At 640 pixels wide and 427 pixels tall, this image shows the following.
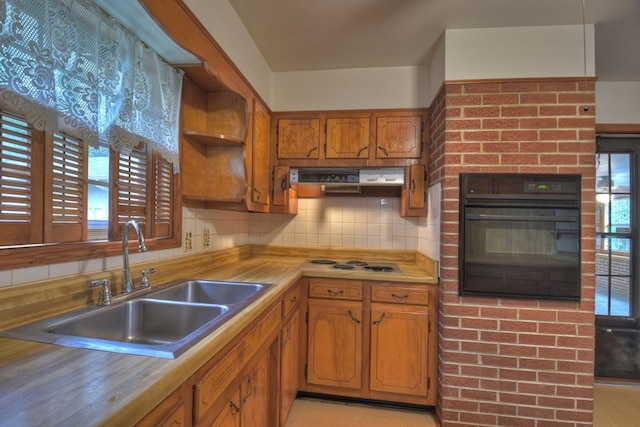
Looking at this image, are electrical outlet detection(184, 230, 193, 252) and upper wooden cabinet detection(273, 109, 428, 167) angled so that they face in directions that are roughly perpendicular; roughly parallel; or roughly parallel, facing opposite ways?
roughly perpendicular

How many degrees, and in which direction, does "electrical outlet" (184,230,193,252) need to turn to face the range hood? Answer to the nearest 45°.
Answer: approximately 45° to its left

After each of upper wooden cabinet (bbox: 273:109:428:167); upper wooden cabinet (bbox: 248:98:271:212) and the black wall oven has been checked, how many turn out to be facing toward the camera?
2

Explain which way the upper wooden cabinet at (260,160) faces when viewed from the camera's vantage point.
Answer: facing to the right of the viewer

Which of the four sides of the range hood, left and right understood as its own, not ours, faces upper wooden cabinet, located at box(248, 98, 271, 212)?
right

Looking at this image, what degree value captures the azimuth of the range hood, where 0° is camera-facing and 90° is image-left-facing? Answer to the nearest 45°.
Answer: approximately 0°

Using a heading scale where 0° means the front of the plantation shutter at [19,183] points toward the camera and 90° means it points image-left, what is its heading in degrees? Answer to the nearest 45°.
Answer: approximately 315°

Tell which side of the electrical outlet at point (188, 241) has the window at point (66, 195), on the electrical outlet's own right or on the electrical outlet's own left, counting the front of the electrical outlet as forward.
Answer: on the electrical outlet's own right

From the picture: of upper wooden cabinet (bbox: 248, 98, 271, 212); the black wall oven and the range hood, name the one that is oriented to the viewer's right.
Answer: the upper wooden cabinet

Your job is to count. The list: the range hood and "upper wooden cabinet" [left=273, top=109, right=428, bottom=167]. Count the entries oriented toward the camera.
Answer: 2

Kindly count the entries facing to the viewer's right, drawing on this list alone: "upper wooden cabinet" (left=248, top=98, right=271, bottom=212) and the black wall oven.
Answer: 1

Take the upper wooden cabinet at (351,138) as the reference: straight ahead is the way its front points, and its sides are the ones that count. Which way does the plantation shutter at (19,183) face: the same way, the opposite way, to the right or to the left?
to the left
